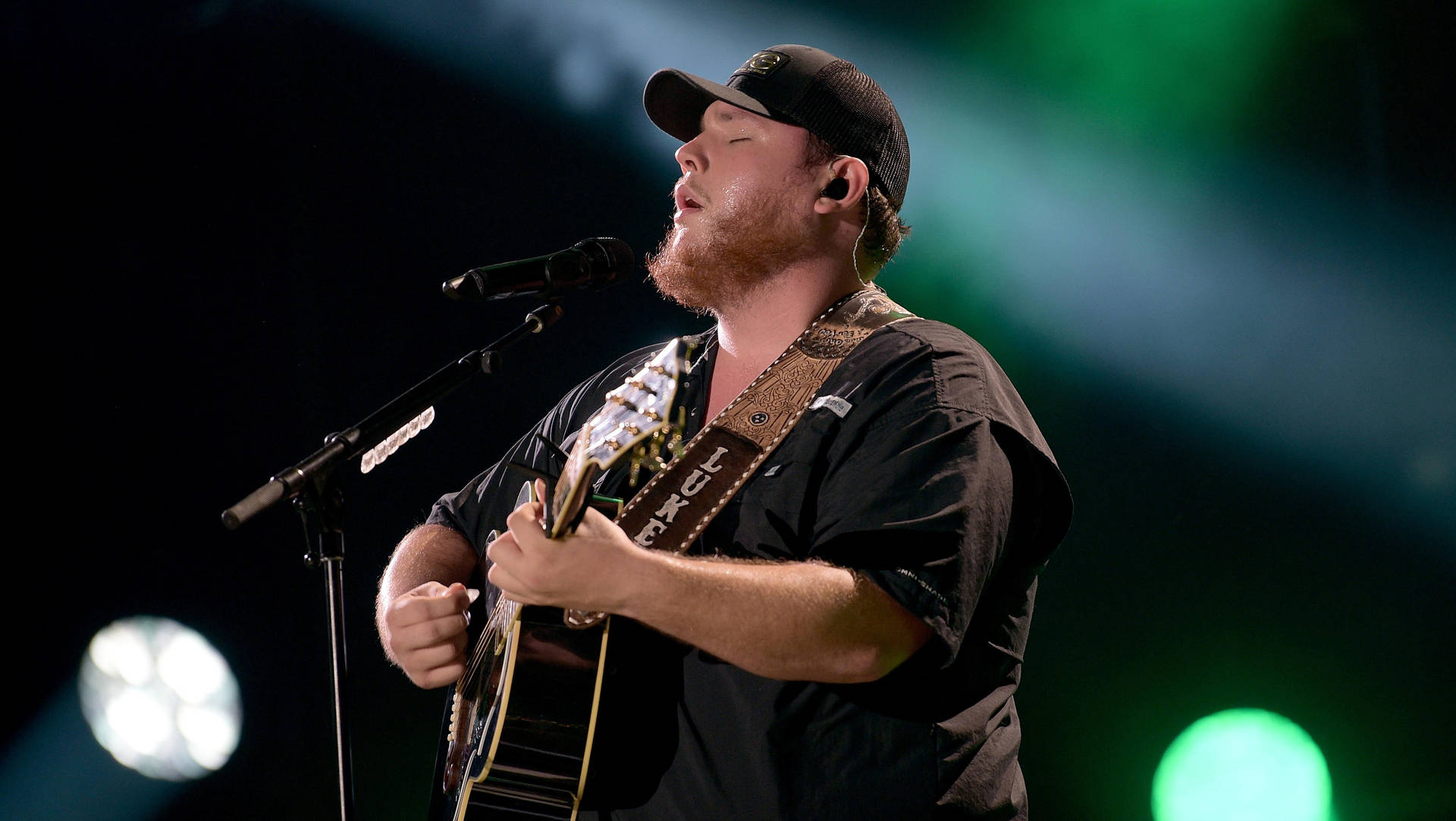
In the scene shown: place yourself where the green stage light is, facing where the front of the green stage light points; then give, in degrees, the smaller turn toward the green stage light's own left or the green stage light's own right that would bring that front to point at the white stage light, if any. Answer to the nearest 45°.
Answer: approximately 90° to the green stage light's own right

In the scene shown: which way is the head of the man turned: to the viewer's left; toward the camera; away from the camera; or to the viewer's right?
to the viewer's left

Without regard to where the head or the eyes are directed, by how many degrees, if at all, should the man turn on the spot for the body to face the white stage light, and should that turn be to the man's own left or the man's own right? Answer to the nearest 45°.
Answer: approximately 90° to the man's own right

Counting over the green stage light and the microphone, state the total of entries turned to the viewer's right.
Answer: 1

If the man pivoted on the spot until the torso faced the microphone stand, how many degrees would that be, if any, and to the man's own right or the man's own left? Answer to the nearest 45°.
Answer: approximately 45° to the man's own right

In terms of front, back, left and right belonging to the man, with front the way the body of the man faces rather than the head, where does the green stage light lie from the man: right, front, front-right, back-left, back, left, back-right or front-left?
back

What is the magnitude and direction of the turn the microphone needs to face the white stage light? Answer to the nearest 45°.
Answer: approximately 135° to its left

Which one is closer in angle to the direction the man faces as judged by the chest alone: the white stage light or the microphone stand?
the microphone stand

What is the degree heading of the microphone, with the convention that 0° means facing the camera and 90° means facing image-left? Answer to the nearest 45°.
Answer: approximately 270°

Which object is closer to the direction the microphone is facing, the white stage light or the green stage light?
the green stage light
